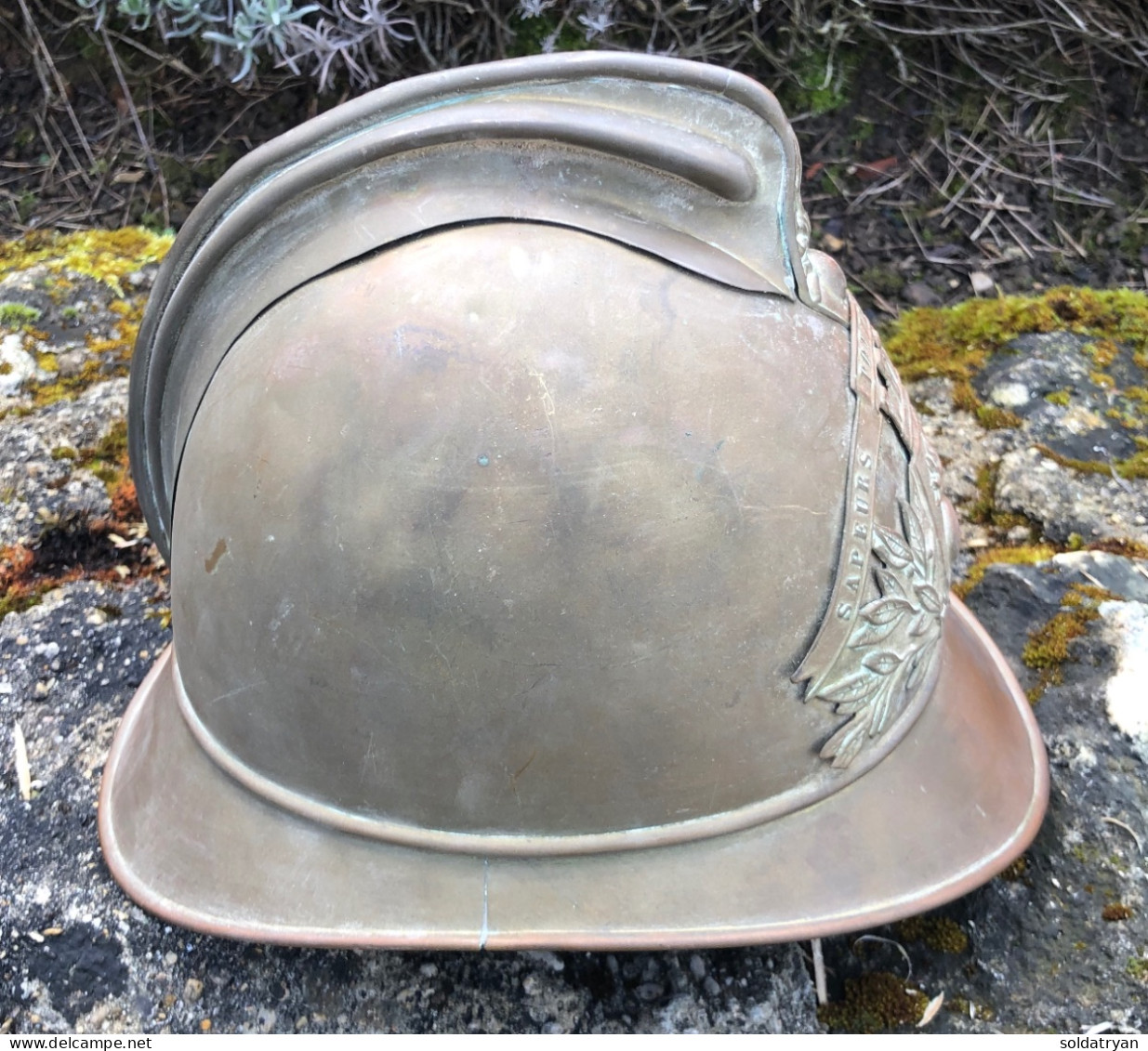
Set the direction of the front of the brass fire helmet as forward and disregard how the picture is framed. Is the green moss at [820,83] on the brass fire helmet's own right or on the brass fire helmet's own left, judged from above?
on the brass fire helmet's own left

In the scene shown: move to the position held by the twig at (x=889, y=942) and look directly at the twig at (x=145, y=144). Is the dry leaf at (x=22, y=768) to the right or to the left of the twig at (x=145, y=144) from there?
left

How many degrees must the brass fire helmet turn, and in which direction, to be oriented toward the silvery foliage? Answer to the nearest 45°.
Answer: approximately 90° to its left

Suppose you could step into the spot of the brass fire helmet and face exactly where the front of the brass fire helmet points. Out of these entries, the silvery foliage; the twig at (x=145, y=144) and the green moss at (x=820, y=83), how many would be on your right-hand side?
0

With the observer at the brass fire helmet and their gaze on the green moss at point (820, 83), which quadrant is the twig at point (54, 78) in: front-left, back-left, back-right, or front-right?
front-left

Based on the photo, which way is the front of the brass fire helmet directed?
to the viewer's right

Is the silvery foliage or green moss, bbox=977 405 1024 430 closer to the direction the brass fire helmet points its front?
the green moss

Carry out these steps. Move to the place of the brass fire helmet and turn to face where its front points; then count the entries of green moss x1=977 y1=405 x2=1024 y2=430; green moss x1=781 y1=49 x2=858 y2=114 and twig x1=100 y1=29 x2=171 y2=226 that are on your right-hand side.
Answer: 0
